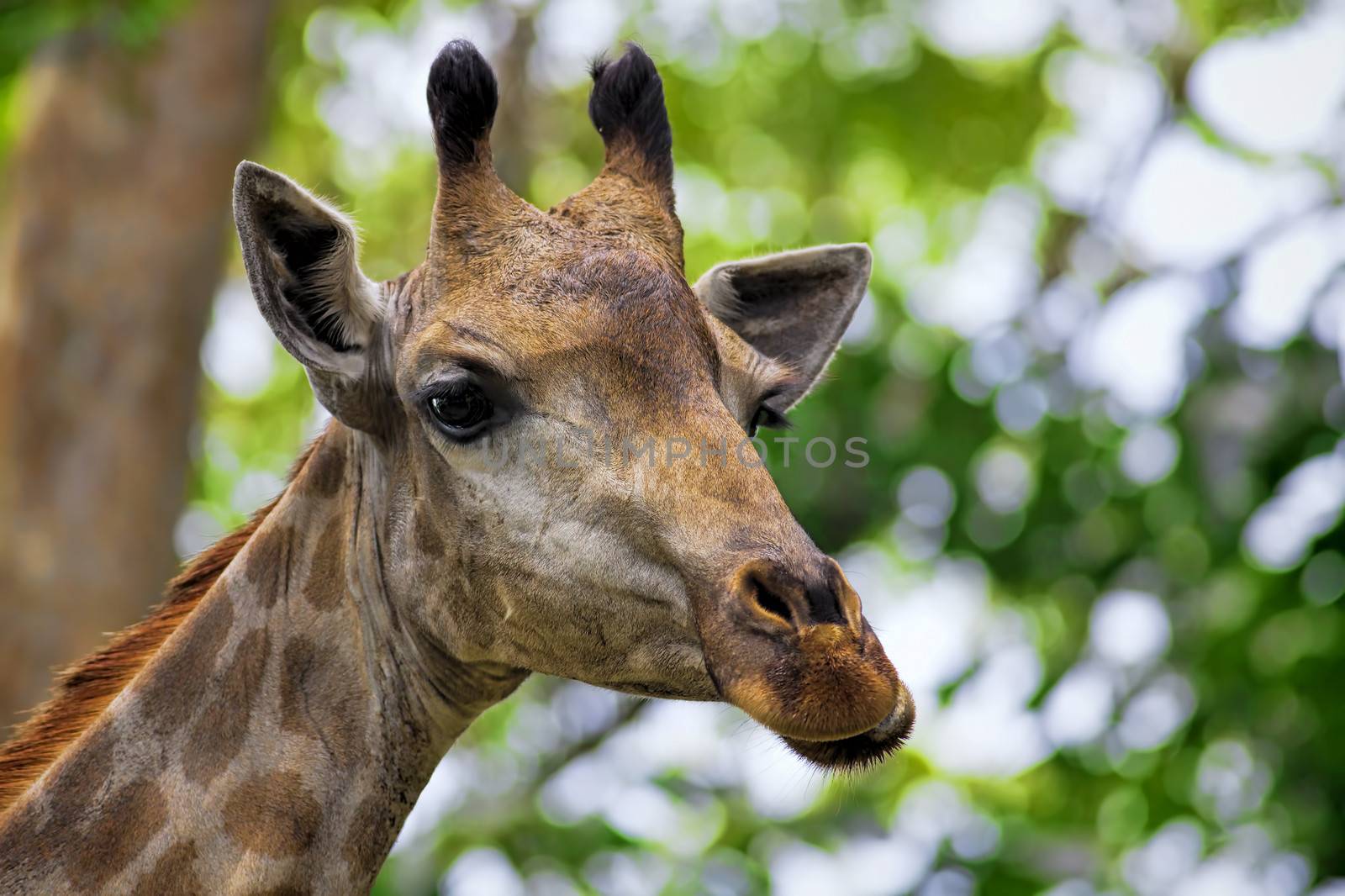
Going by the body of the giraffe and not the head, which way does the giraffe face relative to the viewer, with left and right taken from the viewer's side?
facing the viewer and to the right of the viewer

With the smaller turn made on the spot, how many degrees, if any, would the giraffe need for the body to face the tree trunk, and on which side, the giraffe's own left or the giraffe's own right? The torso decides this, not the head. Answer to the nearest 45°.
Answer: approximately 135° to the giraffe's own left
